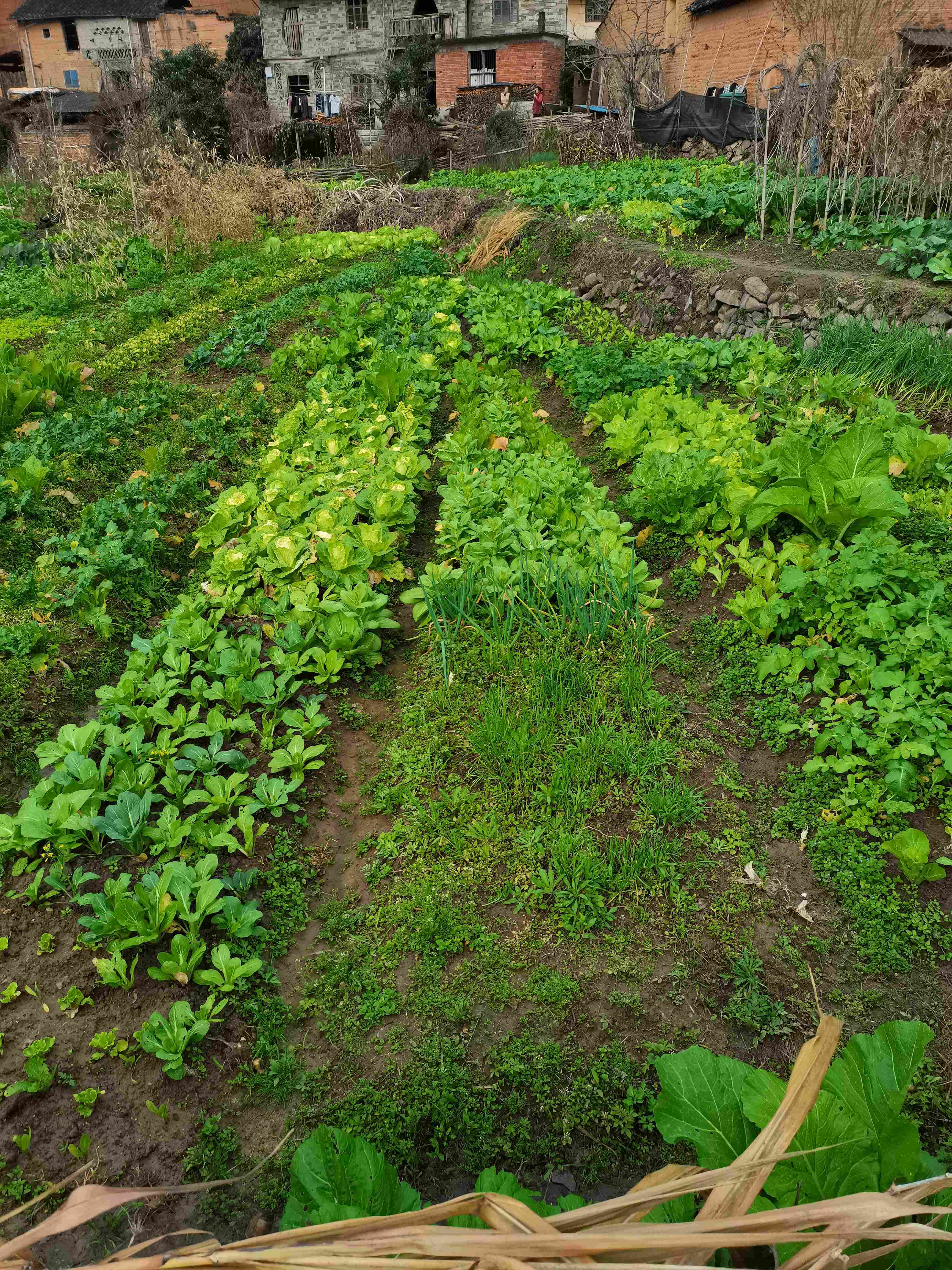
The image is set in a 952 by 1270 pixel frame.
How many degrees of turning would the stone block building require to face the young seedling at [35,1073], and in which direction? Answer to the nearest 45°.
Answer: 0° — it already faces it

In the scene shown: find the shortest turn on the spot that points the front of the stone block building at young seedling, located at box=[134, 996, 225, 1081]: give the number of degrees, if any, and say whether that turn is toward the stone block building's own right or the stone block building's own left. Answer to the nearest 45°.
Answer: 0° — it already faces it

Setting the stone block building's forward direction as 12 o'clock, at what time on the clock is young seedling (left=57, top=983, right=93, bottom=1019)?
The young seedling is roughly at 12 o'clock from the stone block building.

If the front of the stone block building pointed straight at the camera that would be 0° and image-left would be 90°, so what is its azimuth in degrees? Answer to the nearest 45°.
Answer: approximately 0°

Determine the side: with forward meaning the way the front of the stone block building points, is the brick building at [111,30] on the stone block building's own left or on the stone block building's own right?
on the stone block building's own right

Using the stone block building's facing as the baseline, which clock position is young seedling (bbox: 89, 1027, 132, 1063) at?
The young seedling is roughly at 12 o'clock from the stone block building.

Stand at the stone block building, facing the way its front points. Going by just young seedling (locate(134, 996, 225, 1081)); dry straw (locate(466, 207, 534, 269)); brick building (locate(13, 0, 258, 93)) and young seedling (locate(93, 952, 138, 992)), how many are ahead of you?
3

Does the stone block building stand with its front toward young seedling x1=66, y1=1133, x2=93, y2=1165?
yes

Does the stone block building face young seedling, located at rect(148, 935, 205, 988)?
yes

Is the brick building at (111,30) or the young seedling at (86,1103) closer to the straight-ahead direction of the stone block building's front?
the young seedling

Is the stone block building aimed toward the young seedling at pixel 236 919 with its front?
yes

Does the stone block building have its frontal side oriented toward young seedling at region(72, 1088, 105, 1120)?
yes

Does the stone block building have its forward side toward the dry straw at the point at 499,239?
yes
